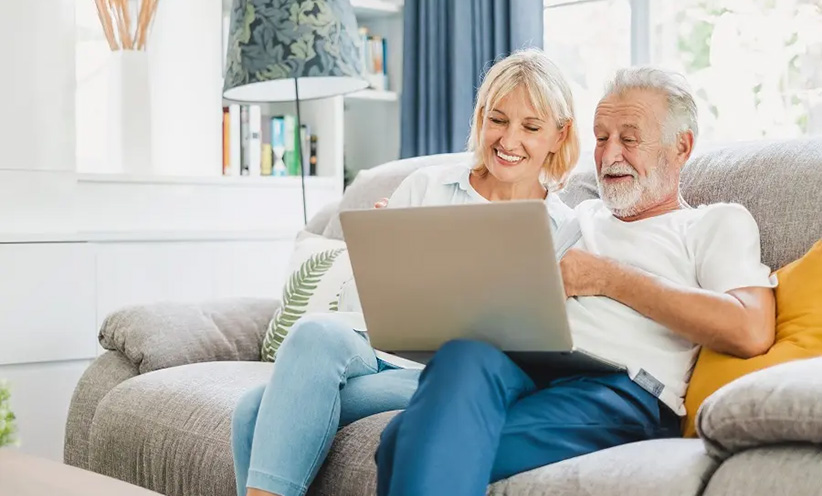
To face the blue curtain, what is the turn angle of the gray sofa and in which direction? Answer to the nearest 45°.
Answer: approximately 135° to its right

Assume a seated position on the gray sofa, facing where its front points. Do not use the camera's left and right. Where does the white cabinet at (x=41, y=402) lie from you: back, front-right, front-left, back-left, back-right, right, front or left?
right

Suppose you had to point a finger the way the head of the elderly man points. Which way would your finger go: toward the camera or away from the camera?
toward the camera

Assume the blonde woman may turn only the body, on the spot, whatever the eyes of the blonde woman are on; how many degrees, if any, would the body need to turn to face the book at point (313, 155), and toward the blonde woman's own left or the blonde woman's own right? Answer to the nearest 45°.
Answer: approximately 135° to the blonde woman's own right

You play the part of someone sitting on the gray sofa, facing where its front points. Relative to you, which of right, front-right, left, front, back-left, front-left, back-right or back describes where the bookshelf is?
back-right

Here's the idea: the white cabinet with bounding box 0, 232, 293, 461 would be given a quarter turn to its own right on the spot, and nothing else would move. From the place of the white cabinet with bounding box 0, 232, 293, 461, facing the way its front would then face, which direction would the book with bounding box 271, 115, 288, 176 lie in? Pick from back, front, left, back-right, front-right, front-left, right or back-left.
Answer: back-right

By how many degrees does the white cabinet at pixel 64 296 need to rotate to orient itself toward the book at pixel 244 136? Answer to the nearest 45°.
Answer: approximately 135° to its left

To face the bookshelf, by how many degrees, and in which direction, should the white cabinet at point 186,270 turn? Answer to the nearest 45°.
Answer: approximately 135° to its left

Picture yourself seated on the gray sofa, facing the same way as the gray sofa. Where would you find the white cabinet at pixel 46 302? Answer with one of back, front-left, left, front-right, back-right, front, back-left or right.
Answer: right

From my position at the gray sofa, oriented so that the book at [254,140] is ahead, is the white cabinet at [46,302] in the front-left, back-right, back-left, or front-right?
front-left

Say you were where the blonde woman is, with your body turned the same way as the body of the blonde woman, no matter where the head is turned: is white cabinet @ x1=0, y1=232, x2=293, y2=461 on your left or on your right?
on your right

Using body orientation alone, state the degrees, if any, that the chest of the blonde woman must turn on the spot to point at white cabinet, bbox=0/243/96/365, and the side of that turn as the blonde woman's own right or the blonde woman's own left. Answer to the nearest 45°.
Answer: approximately 90° to the blonde woman's own right

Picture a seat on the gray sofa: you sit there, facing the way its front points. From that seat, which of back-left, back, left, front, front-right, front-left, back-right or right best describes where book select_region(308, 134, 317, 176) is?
back-right

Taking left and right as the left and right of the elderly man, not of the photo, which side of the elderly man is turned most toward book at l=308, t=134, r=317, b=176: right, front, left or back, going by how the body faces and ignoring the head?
right

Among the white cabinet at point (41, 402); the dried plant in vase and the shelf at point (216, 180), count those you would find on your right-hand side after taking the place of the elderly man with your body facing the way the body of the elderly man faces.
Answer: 3

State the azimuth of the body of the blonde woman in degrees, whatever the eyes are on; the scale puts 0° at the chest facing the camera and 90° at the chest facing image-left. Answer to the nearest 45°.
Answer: approximately 45°

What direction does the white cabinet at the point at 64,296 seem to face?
toward the camera
